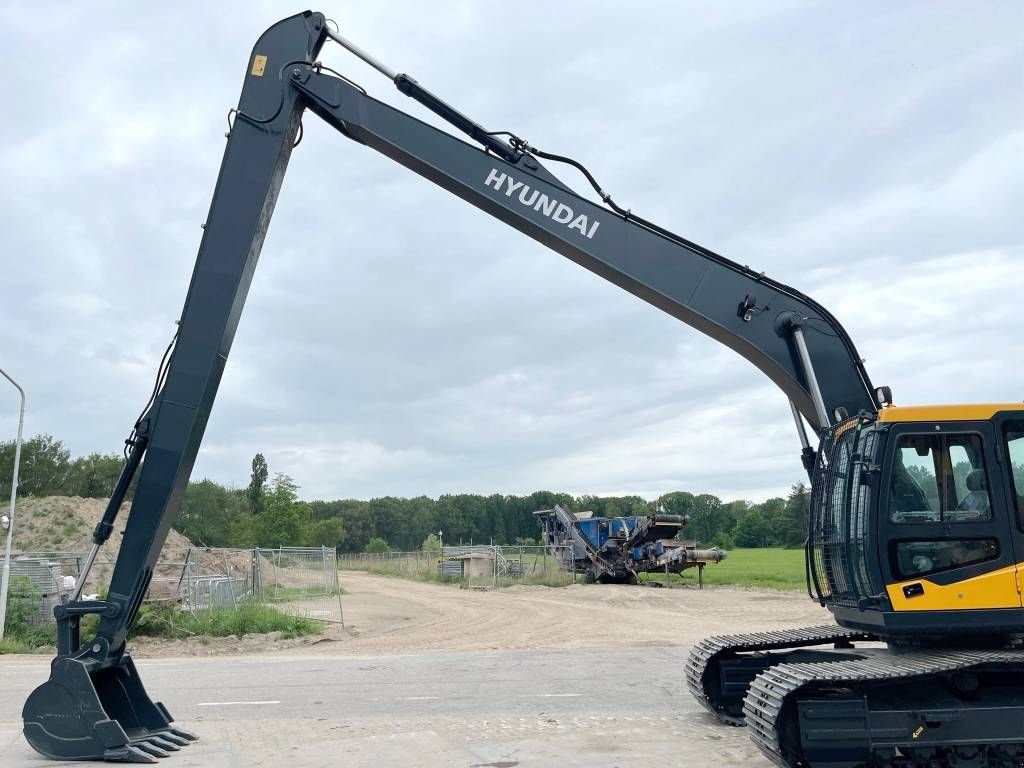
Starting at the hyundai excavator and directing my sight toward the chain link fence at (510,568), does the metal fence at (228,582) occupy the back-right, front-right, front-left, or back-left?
front-left

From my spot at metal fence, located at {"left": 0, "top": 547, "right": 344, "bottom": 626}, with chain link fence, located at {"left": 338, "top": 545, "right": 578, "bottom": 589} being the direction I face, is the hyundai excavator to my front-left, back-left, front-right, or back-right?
back-right

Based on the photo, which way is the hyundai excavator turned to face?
to the viewer's left

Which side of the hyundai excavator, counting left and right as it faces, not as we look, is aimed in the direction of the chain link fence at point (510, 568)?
right

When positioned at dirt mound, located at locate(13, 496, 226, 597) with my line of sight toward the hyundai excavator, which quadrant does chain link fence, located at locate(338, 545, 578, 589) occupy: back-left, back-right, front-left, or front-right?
front-left

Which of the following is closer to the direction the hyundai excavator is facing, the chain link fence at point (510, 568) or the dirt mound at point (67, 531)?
the dirt mound

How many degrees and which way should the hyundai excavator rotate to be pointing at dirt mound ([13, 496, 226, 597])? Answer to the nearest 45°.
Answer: approximately 45° to its right

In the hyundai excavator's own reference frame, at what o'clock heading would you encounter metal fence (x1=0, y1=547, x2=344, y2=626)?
The metal fence is roughly at 2 o'clock from the hyundai excavator.
